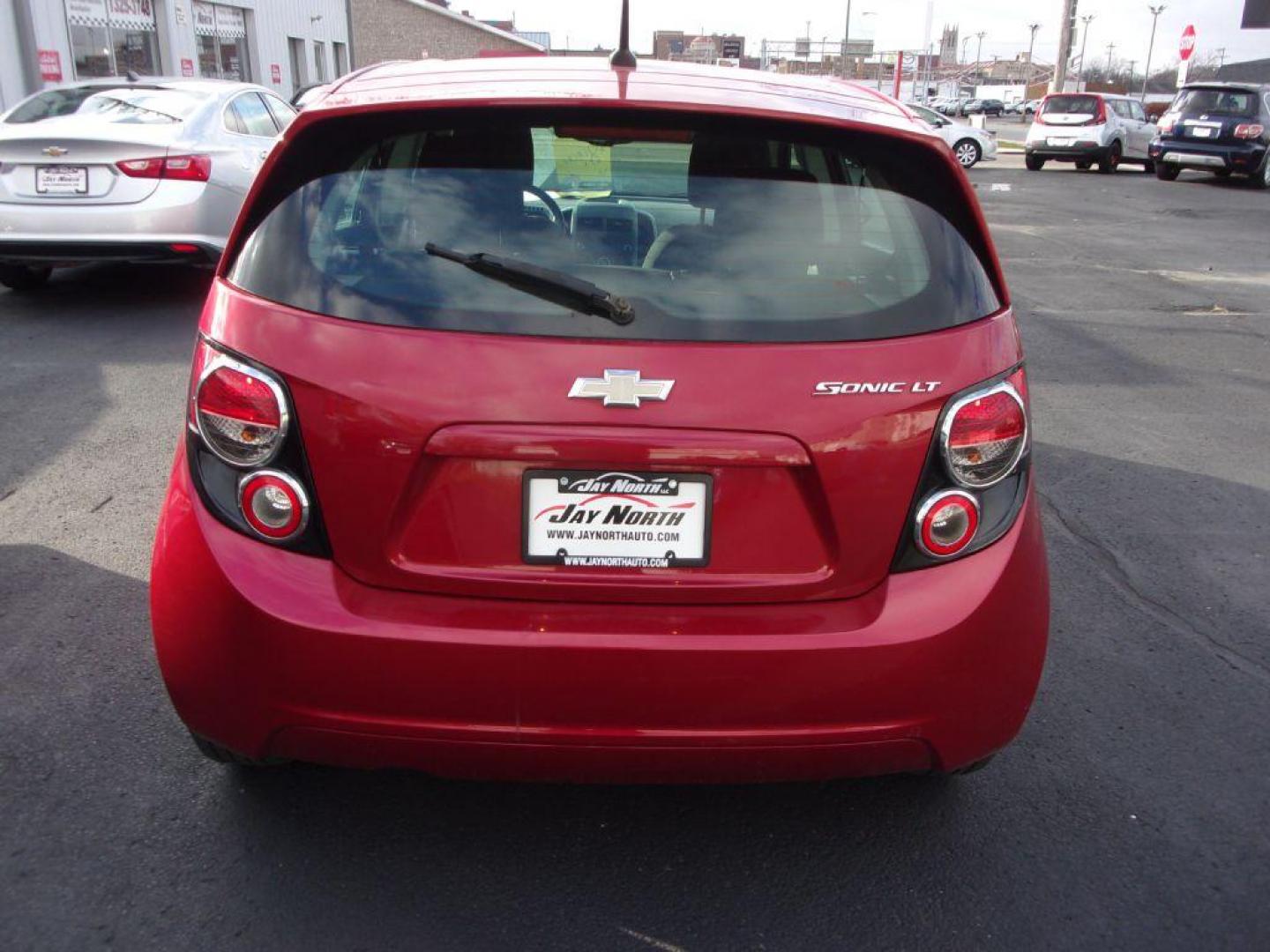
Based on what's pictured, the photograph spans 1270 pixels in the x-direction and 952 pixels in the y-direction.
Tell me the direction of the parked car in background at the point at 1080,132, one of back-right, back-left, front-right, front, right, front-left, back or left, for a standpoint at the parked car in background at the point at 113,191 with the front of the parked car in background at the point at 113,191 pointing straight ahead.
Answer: front

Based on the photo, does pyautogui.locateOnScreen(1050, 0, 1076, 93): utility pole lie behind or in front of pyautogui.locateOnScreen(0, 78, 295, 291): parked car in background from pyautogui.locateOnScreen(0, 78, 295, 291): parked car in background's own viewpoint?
in front

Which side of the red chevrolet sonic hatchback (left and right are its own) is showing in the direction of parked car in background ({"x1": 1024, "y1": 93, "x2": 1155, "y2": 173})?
front

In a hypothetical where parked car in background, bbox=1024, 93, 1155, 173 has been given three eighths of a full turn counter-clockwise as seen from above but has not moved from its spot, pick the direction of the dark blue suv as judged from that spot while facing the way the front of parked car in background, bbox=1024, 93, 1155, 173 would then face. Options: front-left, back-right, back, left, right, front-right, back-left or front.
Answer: back-left

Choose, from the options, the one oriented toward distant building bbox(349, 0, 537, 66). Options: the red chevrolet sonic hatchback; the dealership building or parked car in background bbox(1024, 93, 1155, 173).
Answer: the red chevrolet sonic hatchback

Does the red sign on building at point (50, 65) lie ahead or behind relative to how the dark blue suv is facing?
behind

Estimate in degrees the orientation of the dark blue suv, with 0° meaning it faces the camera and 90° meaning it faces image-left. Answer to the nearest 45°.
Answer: approximately 225°

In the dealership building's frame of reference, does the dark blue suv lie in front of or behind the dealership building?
in front

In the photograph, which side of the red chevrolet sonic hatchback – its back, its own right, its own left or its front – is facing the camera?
back

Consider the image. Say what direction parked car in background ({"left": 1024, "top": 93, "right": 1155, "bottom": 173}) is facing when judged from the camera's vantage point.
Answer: facing away from the viewer and to the right of the viewer

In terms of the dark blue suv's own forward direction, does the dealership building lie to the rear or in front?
to the rear

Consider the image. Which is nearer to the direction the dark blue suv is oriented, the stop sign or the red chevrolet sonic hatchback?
the stop sign

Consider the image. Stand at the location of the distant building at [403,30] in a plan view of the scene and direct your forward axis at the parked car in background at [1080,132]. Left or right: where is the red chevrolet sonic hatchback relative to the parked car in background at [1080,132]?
right

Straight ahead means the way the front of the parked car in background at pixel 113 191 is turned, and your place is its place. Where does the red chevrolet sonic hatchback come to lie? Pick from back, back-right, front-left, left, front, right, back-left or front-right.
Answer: back-right

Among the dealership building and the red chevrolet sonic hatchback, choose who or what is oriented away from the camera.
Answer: the red chevrolet sonic hatchback

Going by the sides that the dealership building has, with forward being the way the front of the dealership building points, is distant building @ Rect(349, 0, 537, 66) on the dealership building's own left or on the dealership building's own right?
on the dealership building's own left

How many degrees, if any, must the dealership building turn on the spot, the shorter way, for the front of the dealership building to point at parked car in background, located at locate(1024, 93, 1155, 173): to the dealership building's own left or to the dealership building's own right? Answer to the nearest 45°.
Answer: approximately 45° to the dealership building's own left

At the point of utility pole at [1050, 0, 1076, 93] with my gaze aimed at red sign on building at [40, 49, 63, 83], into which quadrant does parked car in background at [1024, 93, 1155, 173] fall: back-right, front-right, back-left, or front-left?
front-left

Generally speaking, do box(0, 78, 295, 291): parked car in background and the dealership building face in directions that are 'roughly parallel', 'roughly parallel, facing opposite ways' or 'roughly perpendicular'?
roughly perpendicular

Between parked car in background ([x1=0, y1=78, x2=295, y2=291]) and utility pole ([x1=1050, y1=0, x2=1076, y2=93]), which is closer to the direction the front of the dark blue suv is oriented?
the utility pole

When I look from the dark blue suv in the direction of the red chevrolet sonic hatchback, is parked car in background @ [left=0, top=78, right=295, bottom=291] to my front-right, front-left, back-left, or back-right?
front-right

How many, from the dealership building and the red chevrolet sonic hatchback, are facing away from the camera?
1
